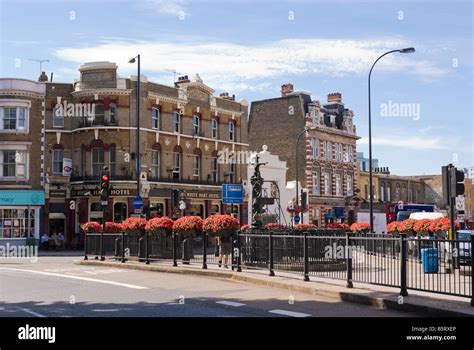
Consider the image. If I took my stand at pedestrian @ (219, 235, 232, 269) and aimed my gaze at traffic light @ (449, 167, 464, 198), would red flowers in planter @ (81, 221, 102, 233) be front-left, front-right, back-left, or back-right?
back-left

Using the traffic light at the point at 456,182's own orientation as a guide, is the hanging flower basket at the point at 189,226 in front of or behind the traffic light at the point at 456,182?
behind

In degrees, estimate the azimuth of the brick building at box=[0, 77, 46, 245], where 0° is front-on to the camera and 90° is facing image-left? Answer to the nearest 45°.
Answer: approximately 0°
